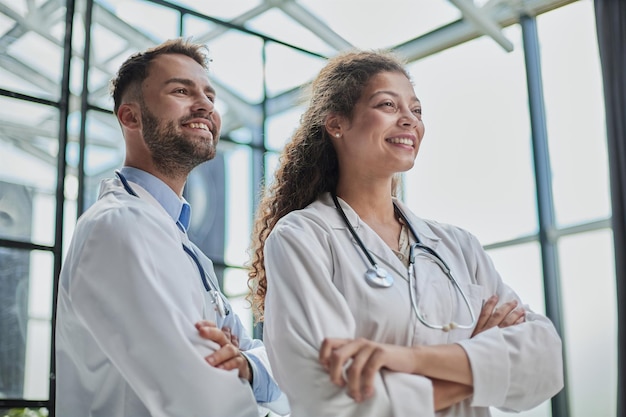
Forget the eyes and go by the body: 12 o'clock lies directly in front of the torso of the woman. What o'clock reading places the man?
The man is roughly at 5 o'clock from the woman.

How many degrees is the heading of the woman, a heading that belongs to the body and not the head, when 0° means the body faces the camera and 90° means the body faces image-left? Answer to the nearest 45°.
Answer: approximately 315°
